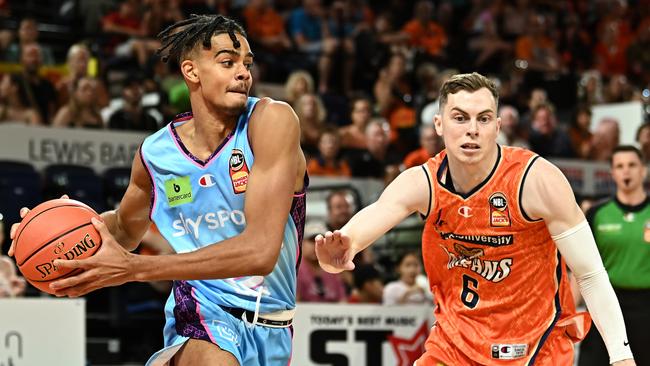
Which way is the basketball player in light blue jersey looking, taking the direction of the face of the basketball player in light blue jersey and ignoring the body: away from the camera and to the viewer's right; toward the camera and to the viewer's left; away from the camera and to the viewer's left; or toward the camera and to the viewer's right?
toward the camera and to the viewer's right

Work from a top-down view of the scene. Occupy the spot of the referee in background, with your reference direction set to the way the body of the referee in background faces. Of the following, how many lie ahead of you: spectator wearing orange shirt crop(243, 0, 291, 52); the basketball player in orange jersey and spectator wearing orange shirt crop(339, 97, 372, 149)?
1

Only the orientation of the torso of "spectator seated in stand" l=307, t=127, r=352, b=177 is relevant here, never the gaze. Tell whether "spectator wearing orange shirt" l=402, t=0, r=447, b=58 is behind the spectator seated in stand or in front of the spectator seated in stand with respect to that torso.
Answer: behind

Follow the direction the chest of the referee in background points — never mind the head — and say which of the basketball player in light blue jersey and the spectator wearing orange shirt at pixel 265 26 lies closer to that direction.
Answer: the basketball player in light blue jersey

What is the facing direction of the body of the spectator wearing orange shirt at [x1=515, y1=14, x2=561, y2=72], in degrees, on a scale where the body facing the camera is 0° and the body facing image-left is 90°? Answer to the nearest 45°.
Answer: approximately 0°

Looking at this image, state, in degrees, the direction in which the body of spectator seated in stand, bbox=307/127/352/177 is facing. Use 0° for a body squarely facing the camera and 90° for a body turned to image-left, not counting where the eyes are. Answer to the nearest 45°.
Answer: approximately 0°

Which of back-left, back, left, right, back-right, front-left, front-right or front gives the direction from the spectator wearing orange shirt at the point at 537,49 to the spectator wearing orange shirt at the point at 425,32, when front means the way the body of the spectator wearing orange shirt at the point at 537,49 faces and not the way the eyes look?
front-right
